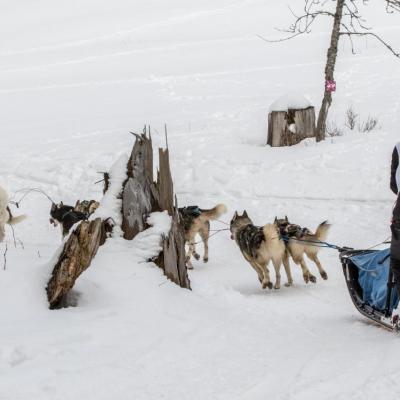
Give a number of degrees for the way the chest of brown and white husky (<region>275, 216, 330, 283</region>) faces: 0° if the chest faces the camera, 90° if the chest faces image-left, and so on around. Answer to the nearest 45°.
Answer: approximately 135°

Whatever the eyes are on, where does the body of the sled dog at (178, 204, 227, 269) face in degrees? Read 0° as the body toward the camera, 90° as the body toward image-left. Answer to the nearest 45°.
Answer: approximately 135°

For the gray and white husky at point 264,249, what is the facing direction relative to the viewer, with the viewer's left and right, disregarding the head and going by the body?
facing away from the viewer and to the left of the viewer
